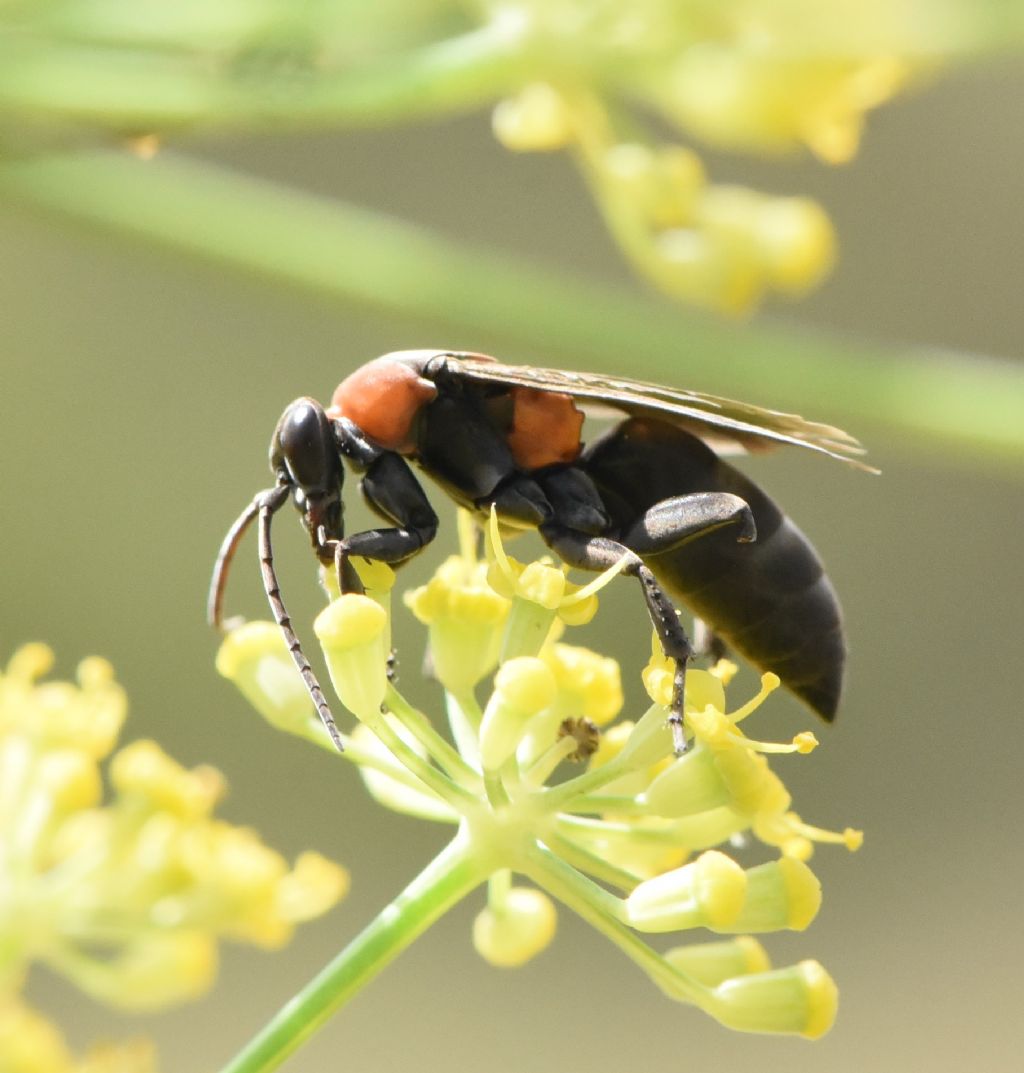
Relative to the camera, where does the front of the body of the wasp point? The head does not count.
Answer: to the viewer's left
